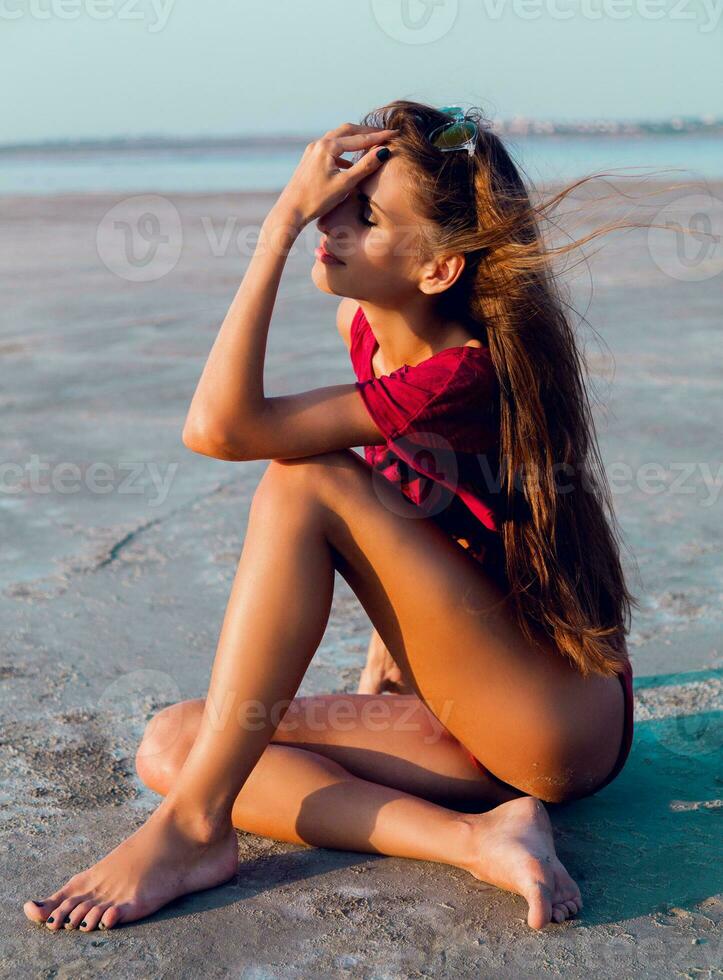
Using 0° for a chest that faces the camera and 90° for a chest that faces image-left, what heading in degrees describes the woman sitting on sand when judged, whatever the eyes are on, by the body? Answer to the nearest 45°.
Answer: approximately 90°
